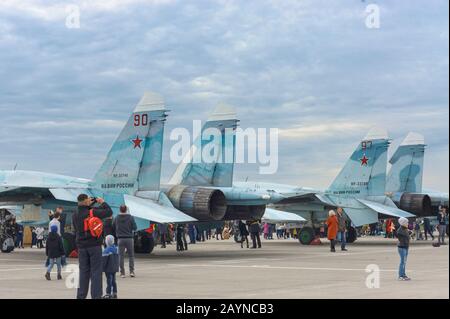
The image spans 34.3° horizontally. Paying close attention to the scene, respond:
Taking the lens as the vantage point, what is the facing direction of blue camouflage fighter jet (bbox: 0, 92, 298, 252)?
facing away from the viewer and to the left of the viewer

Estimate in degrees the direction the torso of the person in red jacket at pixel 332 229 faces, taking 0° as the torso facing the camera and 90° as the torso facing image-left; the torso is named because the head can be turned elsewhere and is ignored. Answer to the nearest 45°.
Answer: approximately 180°

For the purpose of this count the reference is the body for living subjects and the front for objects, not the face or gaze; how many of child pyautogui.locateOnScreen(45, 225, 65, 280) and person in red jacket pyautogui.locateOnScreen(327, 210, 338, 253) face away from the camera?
2

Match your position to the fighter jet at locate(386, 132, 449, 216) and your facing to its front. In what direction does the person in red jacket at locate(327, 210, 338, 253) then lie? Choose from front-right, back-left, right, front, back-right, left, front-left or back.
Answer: back-left

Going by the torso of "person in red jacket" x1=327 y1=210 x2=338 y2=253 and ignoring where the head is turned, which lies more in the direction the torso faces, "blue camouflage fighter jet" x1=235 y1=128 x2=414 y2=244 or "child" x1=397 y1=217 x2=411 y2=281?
the blue camouflage fighter jet

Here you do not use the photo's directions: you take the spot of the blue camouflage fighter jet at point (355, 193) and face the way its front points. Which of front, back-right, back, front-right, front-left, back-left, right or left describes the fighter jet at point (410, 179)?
right

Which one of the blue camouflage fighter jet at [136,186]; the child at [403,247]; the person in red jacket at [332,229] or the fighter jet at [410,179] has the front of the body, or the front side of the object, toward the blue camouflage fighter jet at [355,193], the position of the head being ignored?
the person in red jacket

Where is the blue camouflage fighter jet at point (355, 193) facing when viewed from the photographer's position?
facing away from the viewer and to the left of the viewer

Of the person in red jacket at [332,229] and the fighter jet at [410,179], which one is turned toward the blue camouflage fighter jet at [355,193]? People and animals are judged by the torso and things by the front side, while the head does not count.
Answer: the person in red jacket

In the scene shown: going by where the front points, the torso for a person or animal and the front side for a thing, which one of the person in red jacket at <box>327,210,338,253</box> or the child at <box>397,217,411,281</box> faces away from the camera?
the person in red jacket
